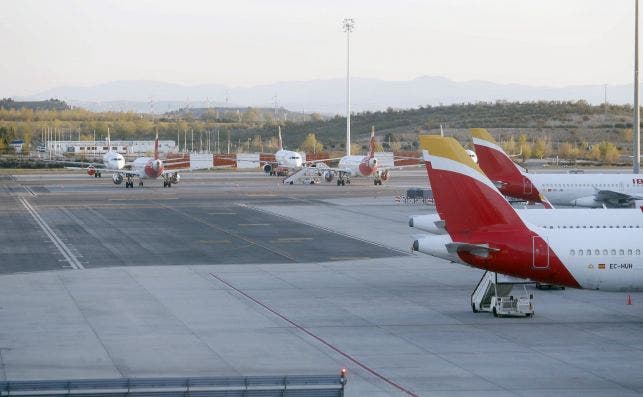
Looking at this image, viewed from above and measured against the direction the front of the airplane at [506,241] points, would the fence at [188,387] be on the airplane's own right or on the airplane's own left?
on the airplane's own right

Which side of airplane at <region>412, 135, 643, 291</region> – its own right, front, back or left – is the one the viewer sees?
right
